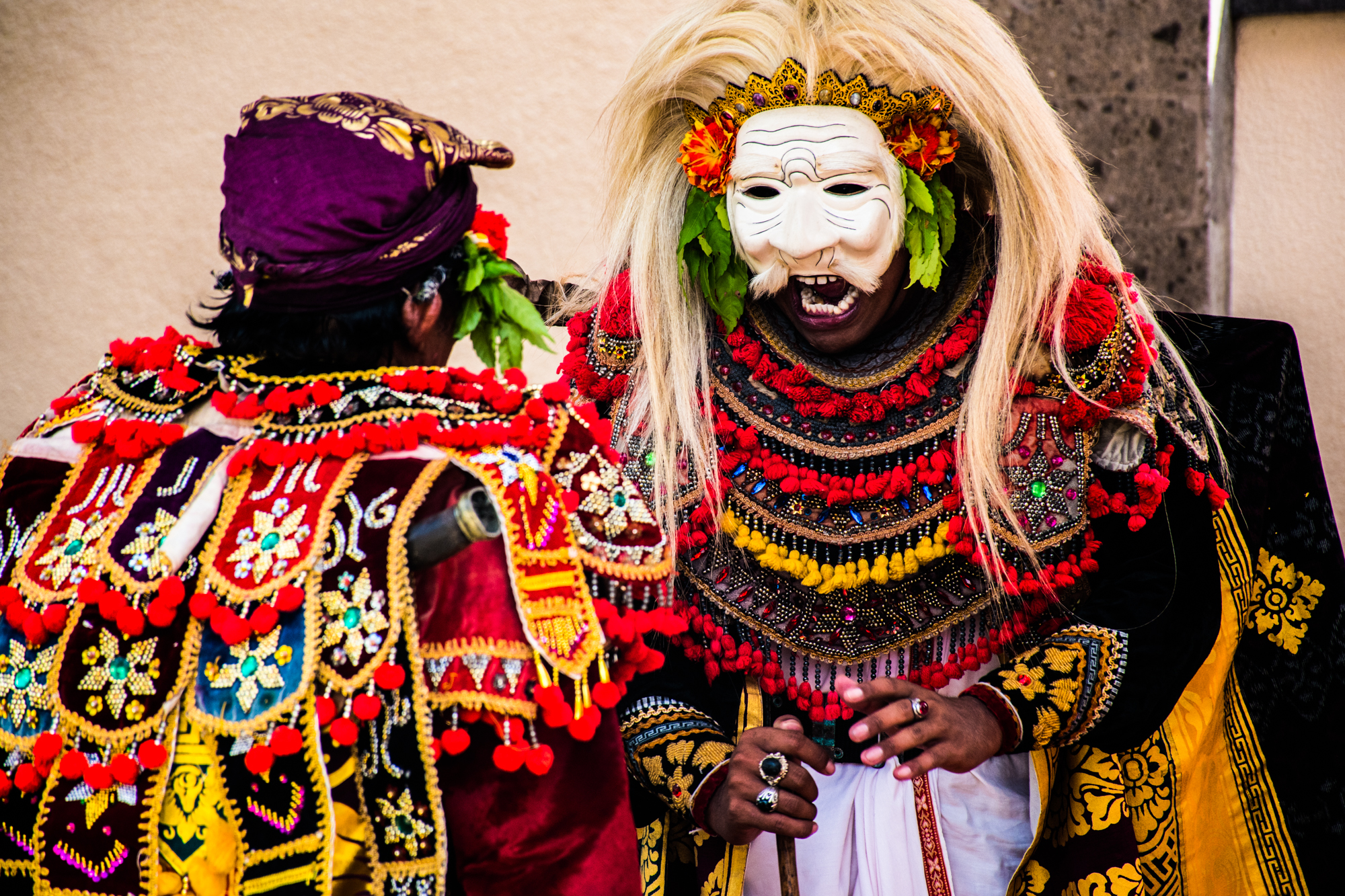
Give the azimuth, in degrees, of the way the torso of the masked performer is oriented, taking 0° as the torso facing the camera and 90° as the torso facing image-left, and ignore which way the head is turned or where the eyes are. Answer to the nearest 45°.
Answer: approximately 0°
